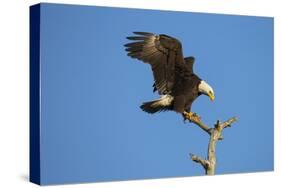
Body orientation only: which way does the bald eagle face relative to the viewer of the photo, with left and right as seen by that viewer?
facing to the right of the viewer
